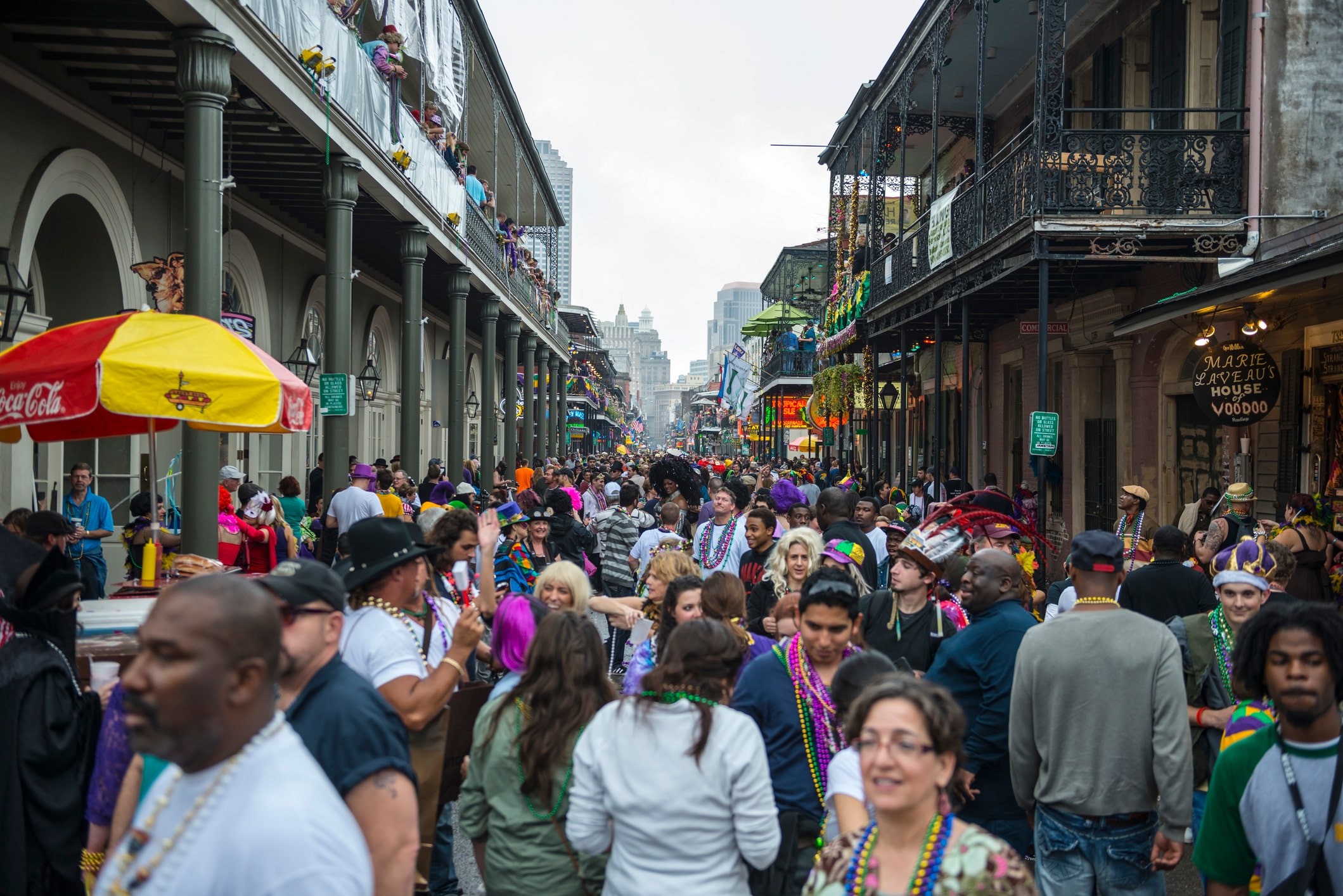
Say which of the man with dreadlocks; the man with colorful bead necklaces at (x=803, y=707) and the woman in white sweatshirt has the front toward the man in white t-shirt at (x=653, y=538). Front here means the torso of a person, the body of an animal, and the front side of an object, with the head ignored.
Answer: the woman in white sweatshirt

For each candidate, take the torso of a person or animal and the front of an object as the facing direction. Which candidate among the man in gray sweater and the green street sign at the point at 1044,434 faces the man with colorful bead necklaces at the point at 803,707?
the green street sign

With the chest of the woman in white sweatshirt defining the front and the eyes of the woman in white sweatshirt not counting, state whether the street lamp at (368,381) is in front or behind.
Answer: in front

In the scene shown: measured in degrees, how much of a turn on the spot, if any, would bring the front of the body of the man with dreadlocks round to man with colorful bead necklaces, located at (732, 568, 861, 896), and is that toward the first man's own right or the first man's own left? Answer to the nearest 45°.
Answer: approximately 90° to the first man's own right

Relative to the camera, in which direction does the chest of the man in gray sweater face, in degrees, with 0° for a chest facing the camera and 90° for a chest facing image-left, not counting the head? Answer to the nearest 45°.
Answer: approximately 180°

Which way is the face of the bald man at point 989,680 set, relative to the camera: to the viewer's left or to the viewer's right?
to the viewer's left

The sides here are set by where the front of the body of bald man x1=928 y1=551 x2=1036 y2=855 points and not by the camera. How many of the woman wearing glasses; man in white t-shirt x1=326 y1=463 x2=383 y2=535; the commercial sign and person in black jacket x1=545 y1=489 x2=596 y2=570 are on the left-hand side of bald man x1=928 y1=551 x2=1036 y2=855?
1

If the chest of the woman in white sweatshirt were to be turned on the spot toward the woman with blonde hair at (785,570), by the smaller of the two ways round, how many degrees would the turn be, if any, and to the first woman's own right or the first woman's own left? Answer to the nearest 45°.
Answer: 0° — they already face them

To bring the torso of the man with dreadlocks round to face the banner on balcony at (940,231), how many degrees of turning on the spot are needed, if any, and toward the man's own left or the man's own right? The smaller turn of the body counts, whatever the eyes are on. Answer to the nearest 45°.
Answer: approximately 180°

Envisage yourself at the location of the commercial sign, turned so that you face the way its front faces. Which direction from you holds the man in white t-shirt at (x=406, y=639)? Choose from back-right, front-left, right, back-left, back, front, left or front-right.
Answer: front
